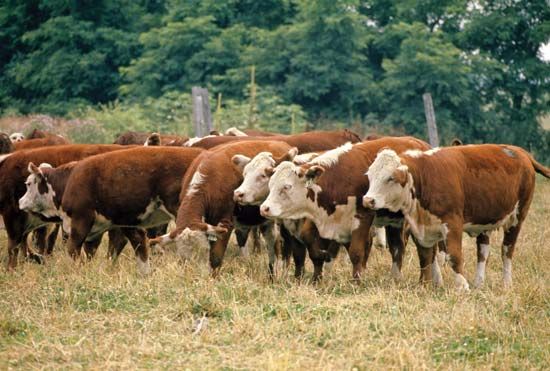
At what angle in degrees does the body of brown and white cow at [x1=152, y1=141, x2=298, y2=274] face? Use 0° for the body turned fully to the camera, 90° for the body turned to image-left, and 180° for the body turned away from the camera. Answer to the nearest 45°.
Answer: approximately 45°

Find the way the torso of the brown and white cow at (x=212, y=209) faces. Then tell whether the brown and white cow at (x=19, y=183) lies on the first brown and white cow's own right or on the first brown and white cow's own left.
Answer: on the first brown and white cow's own right

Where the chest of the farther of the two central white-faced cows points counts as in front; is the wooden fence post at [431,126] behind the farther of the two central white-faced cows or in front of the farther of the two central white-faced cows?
behind

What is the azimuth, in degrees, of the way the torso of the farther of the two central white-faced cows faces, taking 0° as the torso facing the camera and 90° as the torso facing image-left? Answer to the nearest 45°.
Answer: approximately 45°

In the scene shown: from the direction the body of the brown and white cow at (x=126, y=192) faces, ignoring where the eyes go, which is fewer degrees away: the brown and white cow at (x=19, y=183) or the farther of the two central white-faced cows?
the brown and white cow

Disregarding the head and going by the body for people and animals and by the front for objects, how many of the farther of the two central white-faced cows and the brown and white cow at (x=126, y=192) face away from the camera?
0

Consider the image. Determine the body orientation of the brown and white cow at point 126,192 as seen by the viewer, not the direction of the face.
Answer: to the viewer's left

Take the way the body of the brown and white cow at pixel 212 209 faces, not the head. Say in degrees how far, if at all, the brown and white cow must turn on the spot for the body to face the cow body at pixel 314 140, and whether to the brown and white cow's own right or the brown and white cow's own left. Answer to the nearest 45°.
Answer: approximately 180°

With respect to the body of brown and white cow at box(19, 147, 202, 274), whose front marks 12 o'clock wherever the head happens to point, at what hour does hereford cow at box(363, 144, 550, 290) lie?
The hereford cow is roughly at 7 o'clock from the brown and white cow.
